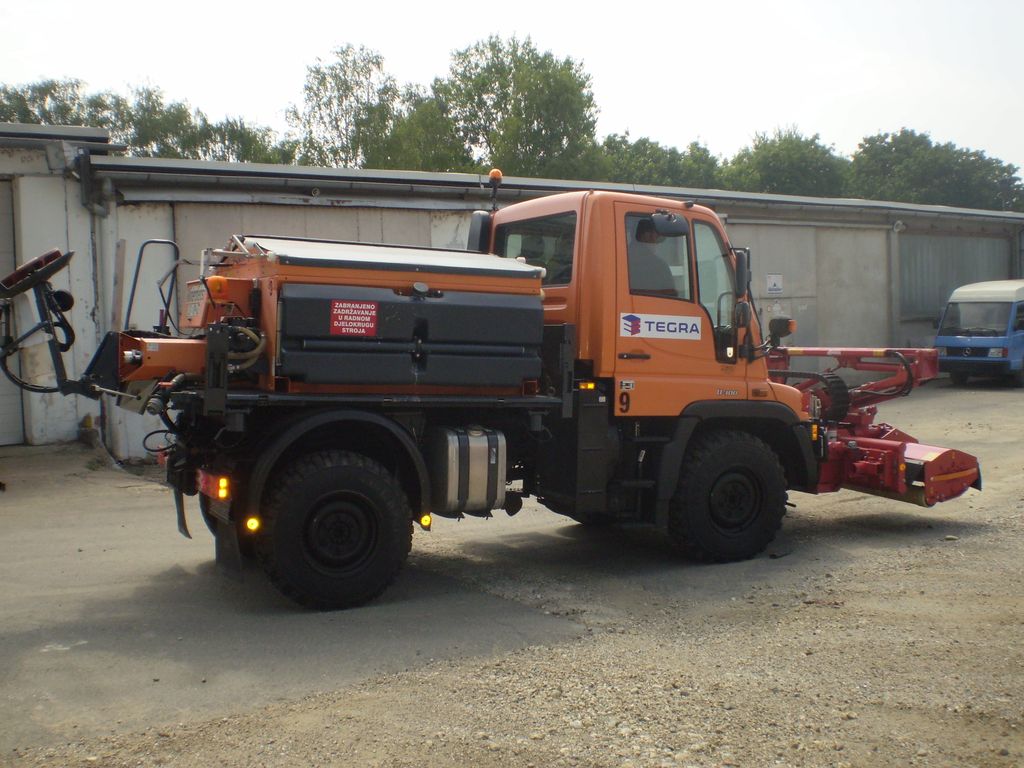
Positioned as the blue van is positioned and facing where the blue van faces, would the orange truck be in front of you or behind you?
in front

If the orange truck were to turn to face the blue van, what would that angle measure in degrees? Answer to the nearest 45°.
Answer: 0° — it already faces it

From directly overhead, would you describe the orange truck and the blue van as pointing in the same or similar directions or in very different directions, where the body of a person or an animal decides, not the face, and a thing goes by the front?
very different directions

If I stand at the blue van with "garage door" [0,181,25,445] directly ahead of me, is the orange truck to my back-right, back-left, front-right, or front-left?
front-left

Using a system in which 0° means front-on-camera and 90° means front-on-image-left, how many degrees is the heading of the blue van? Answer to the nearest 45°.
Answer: approximately 45°

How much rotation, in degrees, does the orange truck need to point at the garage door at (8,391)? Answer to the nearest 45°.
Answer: approximately 90° to its left

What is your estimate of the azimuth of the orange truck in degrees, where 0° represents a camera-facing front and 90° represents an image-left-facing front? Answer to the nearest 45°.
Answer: approximately 225°
